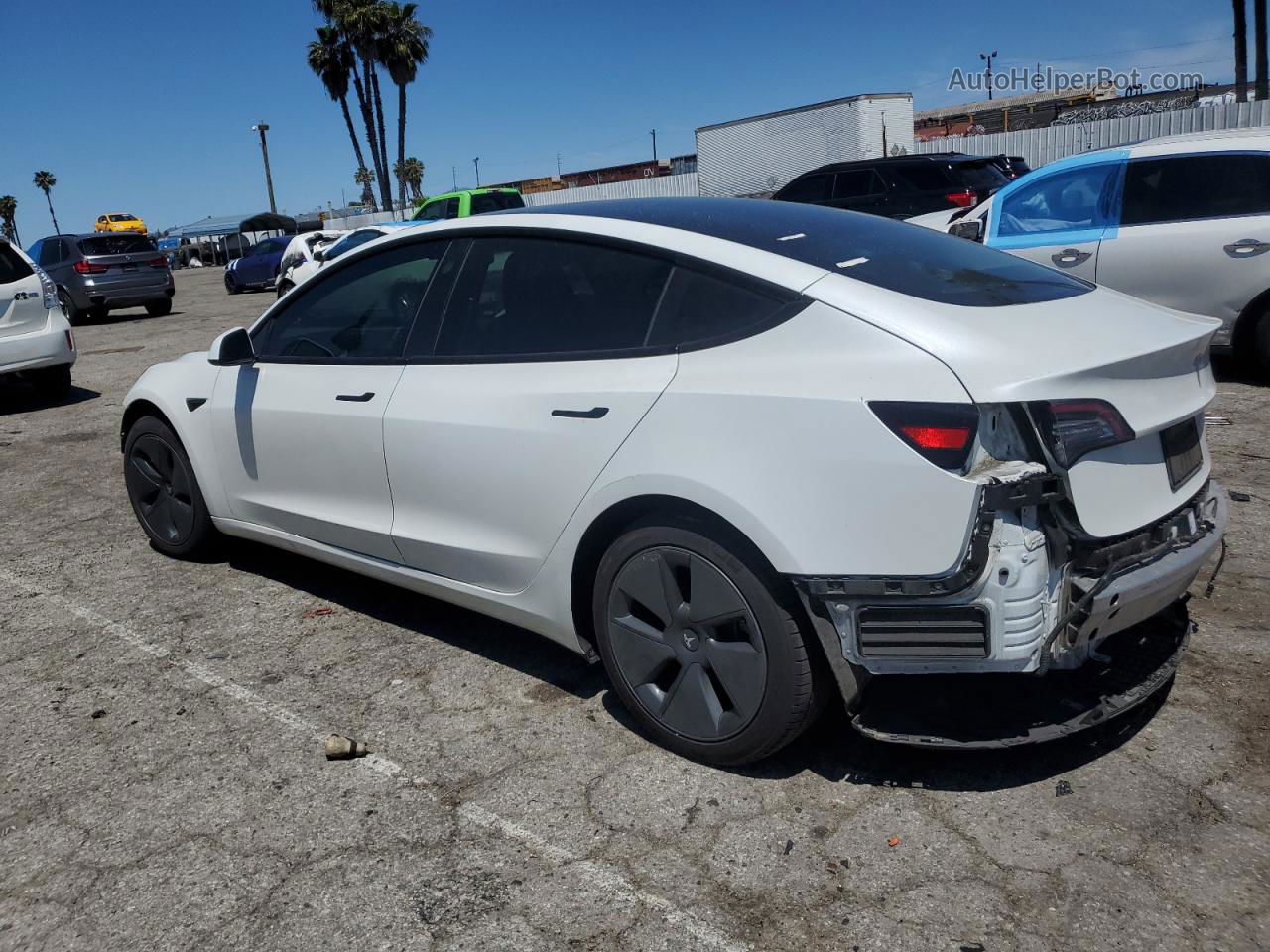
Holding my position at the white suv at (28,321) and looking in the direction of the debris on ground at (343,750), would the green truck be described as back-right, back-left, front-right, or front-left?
back-left

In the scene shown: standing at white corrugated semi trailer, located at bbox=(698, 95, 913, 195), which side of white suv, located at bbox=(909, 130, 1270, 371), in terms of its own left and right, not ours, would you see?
right

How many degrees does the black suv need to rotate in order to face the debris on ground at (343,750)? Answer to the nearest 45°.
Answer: approximately 135° to its left

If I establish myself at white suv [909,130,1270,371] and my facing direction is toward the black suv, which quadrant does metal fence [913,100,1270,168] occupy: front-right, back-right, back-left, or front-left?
front-right

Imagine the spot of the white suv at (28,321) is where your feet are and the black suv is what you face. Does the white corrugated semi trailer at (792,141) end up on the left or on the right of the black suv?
left

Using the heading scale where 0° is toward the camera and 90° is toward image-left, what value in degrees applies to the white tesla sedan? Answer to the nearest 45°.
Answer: approximately 135°

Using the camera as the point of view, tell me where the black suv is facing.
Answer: facing away from the viewer and to the left of the viewer

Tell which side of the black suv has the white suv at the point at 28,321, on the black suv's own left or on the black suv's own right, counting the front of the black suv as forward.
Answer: on the black suv's own left

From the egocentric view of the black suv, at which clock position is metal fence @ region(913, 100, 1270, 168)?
The metal fence is roughly at 2 o'clock from the black suv.

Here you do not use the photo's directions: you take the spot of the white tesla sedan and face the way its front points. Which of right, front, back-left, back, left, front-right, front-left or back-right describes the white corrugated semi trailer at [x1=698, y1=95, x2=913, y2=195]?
front-right

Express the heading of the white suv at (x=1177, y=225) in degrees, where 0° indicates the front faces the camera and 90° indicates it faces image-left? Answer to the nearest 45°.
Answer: approximately 90°

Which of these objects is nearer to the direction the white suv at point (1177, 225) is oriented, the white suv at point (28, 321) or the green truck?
the white suv
